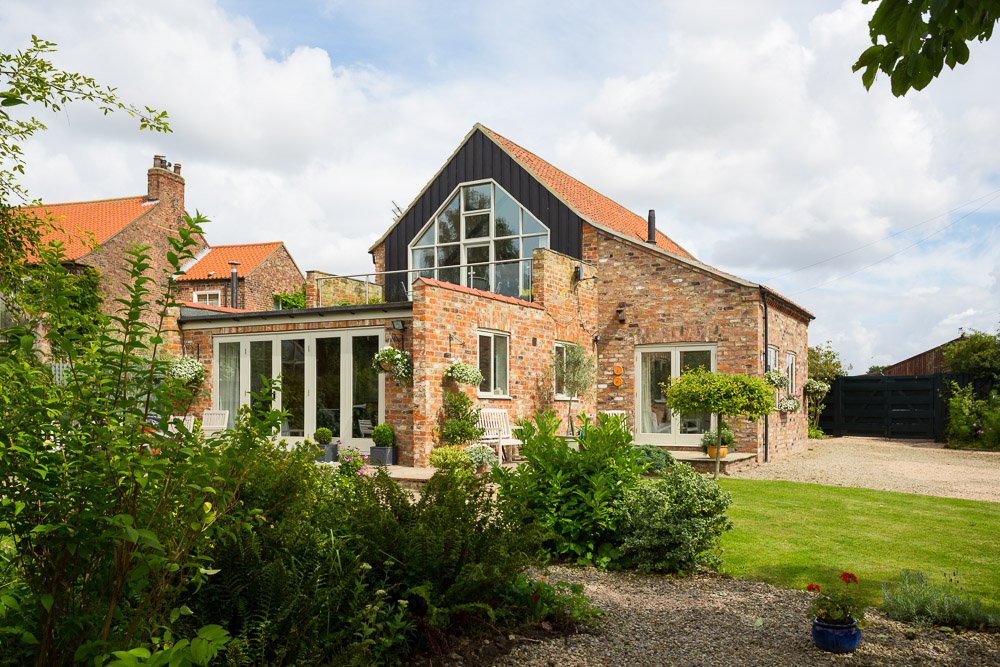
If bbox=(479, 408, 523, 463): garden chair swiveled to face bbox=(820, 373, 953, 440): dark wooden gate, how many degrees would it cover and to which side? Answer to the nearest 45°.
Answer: approximately 90° to its left

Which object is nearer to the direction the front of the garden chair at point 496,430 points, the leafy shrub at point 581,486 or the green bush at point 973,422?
the leafy shrub

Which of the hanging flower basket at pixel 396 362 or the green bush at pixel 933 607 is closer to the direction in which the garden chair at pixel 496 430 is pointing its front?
the green bush

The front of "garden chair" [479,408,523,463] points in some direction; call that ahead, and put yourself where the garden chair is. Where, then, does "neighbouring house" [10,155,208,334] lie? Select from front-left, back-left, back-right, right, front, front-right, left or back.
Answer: back

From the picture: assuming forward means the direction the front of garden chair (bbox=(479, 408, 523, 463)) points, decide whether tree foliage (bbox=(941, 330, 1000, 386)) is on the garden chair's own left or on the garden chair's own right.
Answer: on the garden chair's own left

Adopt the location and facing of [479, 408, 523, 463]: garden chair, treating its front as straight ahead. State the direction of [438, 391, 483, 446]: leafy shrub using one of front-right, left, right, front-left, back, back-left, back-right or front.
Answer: right

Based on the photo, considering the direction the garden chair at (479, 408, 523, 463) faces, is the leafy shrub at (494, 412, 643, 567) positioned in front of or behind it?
in front

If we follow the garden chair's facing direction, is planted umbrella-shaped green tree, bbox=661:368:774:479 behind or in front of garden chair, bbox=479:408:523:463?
in front

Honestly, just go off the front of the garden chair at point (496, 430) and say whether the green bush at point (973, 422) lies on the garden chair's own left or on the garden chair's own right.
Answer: on the garden chair's own left

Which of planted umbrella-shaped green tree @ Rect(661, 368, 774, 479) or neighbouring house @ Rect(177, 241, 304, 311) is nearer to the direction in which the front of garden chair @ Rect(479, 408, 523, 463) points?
the planted umbrella-shaped green tree

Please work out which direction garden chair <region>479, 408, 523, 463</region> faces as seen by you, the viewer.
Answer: facing the viewer and to the right of the viewer
